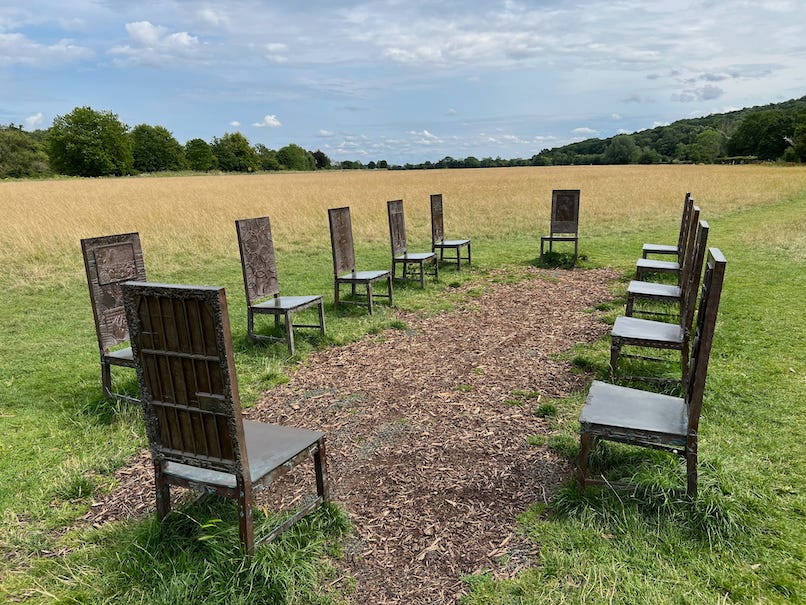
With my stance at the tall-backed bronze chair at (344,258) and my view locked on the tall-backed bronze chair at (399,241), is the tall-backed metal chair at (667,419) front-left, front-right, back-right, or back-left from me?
back-right

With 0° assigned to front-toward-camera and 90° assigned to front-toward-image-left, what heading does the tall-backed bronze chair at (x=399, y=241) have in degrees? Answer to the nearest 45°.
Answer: approximately 315°

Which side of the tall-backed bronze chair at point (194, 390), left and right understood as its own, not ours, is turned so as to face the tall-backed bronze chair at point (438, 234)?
front

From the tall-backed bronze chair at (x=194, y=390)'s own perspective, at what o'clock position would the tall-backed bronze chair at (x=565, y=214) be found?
the tall-backed bronze chair at (x=565, y=214) is roughly at 12 o'clock from the tall-backed bronze chair at (x=194, y=390).

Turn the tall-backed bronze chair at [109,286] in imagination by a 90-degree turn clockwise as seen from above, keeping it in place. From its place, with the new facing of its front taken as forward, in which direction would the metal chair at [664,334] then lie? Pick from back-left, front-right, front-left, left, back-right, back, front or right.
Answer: left

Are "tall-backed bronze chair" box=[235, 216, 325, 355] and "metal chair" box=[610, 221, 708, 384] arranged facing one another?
yes

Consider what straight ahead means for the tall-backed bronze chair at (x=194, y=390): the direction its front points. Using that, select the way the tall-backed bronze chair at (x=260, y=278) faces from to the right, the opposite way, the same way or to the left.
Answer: to the right

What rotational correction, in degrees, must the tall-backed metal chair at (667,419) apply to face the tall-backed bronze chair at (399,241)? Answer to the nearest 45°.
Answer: approximately 45° to its right

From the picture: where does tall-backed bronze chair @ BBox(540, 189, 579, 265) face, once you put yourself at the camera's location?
facing the viewer and to the left of the viewer

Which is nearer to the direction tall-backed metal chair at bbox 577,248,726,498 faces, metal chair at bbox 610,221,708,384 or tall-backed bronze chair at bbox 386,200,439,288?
the tall-backed bronze chair

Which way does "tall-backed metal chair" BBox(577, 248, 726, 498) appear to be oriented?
to the viewer's left

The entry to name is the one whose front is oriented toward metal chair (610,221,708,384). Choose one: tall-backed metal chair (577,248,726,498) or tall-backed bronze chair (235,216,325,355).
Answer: tall-backed bronze chair (235,216,325,355)

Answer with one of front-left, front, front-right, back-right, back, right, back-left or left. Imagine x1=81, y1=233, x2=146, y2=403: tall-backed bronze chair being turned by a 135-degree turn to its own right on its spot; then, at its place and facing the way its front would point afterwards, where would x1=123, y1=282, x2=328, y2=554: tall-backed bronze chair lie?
left

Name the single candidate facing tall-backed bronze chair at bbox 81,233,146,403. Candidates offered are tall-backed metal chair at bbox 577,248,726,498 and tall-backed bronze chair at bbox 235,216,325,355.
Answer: tall-backed metal chair at bbox 577,248,726,498

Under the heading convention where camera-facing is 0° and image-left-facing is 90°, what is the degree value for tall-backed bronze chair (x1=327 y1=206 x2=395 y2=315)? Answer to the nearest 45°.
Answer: approximately 315°

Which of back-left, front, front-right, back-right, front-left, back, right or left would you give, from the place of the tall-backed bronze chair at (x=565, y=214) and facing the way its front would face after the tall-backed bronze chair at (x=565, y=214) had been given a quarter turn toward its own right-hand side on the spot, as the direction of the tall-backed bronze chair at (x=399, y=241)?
left

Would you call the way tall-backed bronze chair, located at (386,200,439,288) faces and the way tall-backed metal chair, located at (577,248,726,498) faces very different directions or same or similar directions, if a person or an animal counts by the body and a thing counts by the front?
very different directions

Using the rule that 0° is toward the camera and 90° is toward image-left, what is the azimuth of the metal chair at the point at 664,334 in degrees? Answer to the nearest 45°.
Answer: approximately 90°

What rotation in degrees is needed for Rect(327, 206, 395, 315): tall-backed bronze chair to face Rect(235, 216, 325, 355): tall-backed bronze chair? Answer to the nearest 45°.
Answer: approximately 90° to its right

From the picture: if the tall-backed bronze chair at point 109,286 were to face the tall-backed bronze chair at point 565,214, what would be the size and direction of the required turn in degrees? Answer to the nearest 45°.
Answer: approximately 45° to its left

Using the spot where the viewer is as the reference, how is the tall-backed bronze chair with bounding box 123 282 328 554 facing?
facing away from the viewer and to the right of the viewer

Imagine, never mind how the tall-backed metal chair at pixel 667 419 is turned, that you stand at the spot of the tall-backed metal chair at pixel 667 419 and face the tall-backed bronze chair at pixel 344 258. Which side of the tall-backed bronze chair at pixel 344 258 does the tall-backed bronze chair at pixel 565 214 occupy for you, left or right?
right
